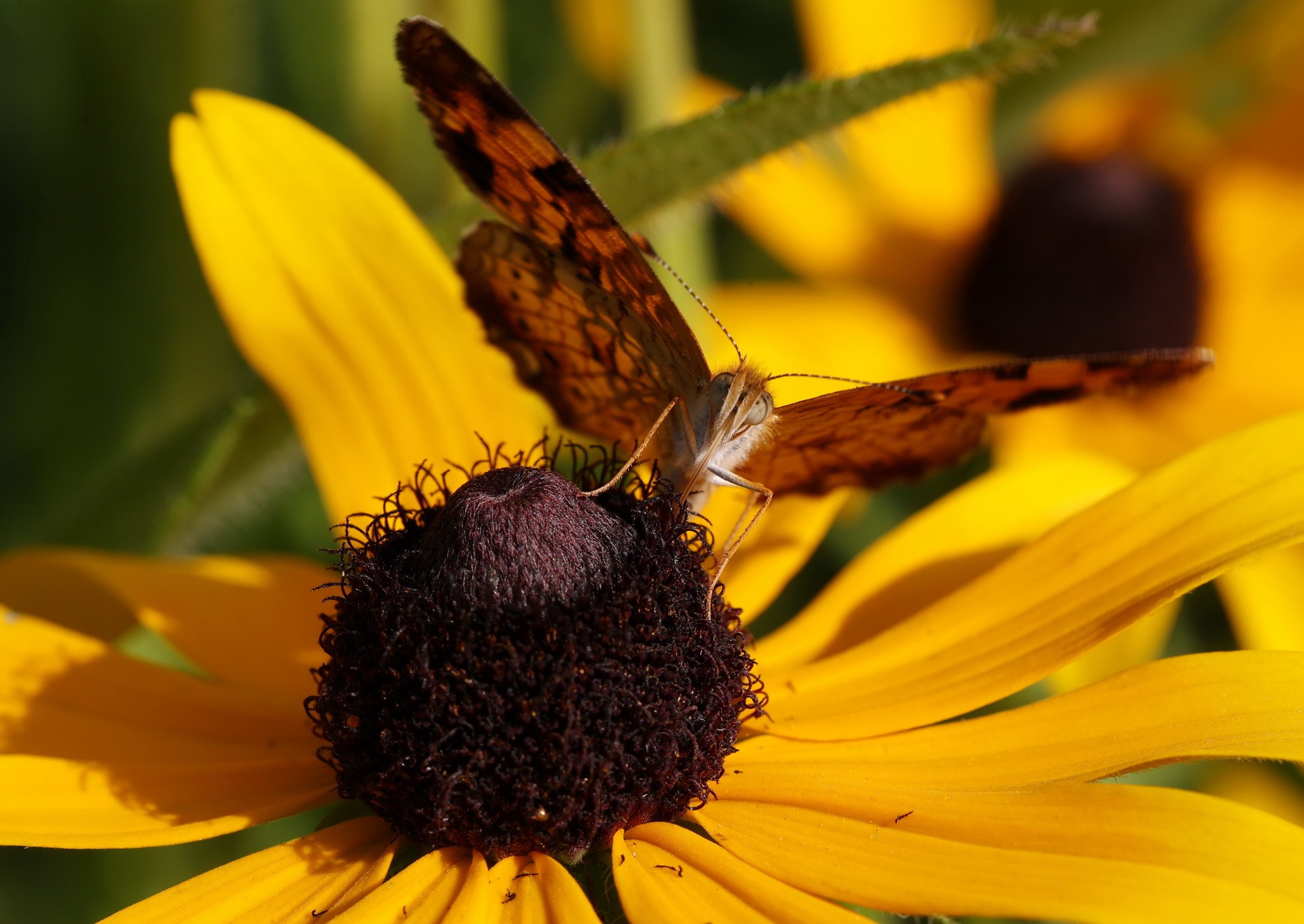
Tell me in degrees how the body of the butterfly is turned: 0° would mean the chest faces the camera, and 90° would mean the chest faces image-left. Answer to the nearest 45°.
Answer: approximately 0°

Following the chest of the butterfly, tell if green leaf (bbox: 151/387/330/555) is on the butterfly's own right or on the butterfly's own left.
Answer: on the butterfly's own right
